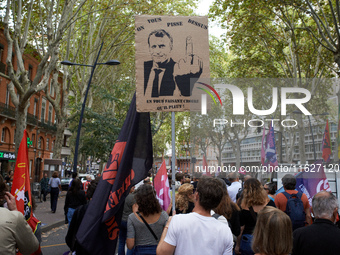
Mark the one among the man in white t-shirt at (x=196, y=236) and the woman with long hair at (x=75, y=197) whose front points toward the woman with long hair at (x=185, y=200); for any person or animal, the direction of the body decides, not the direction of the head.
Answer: the man in white t-shirt

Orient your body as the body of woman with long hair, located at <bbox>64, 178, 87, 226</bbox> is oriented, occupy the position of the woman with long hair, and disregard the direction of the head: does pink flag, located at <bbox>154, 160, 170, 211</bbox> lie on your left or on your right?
on your right

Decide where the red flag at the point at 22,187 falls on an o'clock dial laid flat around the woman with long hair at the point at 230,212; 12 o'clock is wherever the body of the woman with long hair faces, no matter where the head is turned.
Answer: The red flag is roughly at 9 o'clock from the woman with long hair.

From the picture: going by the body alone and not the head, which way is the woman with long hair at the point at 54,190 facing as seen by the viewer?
away from the camera

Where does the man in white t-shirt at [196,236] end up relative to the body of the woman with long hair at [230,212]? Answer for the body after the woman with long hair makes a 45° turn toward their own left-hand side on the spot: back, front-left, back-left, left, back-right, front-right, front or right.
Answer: back-left

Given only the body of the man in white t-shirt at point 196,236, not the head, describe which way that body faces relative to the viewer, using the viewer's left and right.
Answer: facing away from the viewer

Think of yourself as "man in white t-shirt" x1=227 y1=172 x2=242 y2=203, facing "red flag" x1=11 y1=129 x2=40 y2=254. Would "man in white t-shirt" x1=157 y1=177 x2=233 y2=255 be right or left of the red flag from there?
left

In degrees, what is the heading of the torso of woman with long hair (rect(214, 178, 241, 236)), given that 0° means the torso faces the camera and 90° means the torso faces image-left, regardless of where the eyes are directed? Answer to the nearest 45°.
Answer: approximately 180°

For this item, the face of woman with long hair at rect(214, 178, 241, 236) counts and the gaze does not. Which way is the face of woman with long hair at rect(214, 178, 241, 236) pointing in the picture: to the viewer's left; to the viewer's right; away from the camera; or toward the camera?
away from the camera

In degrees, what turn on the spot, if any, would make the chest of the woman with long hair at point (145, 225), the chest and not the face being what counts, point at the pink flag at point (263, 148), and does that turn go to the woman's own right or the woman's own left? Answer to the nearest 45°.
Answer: approximately 45° to the woman's own right

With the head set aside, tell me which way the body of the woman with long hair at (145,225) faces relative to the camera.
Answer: away from the camera

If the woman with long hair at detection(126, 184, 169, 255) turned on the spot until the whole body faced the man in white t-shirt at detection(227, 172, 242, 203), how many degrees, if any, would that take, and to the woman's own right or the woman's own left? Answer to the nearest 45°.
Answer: approximately 45° to the woman's own right

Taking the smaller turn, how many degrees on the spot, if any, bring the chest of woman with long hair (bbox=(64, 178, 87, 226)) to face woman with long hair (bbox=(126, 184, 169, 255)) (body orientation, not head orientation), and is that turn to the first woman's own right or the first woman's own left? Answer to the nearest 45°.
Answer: approximately 180°

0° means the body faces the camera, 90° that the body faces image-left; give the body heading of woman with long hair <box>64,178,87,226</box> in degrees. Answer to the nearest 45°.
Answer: approximately 180°

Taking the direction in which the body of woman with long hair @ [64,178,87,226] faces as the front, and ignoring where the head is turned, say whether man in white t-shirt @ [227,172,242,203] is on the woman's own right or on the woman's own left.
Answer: on the woman's own right

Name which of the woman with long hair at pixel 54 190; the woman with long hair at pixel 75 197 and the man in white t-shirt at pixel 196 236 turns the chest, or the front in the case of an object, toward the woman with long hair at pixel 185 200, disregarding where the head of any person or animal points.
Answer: the man in white t-shirt
